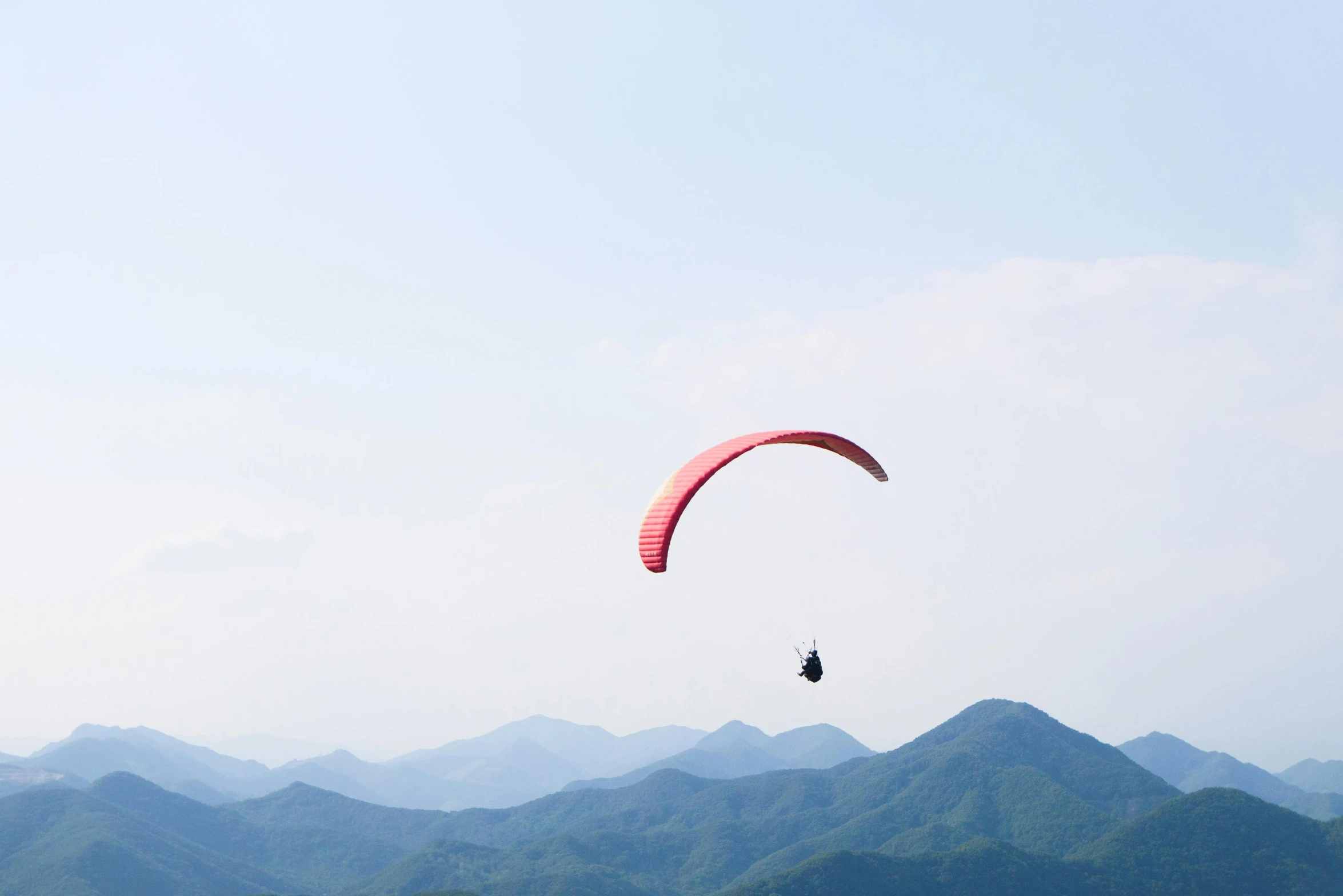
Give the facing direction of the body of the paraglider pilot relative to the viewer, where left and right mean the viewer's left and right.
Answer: facing away from the viewer and to the left of the viewer
